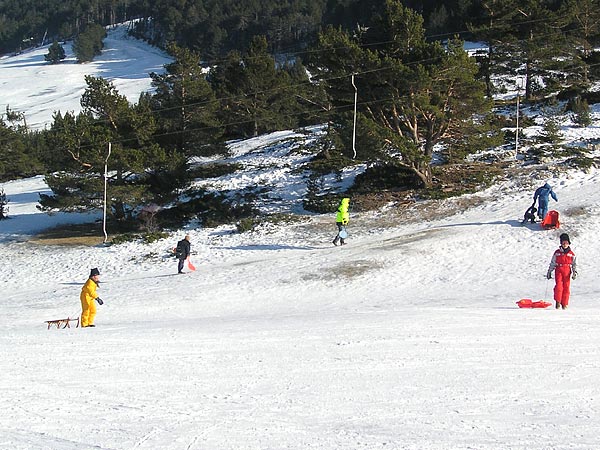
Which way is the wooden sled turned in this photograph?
to the viewer's right

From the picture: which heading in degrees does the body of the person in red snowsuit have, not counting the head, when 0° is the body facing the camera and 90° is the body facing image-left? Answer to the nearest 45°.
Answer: approximately 0°

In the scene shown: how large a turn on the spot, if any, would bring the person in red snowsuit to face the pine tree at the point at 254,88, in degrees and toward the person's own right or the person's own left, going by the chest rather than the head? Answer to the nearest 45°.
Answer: approximately 135° to the person's own right
